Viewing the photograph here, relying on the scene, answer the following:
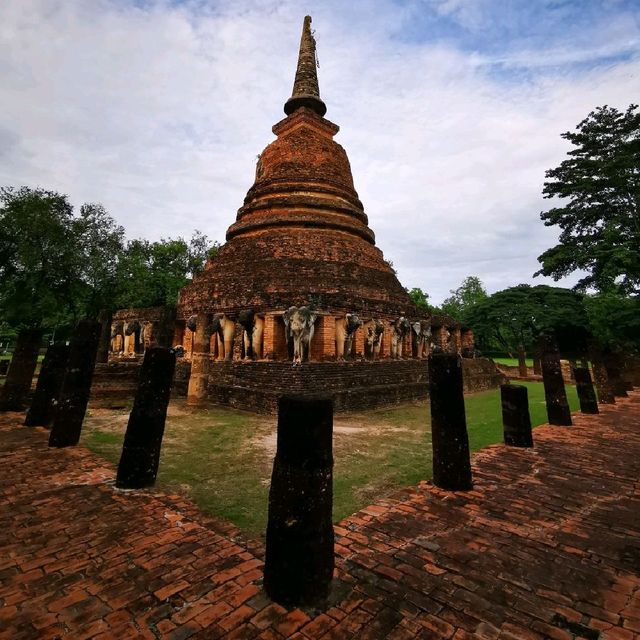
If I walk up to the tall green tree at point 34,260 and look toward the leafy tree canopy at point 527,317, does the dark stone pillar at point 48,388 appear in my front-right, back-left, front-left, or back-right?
front-right

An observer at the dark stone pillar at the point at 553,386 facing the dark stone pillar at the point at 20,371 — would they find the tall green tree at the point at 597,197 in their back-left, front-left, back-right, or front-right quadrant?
back-right

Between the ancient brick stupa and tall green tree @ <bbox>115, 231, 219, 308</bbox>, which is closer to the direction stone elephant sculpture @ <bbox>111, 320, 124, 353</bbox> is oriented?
the ancient brick stupa

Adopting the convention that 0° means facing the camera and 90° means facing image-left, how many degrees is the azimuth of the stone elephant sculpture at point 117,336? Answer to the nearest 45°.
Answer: approximately 0°

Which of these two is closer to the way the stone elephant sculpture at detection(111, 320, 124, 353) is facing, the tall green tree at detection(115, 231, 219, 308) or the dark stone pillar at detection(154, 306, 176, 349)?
the dark stone pillar
